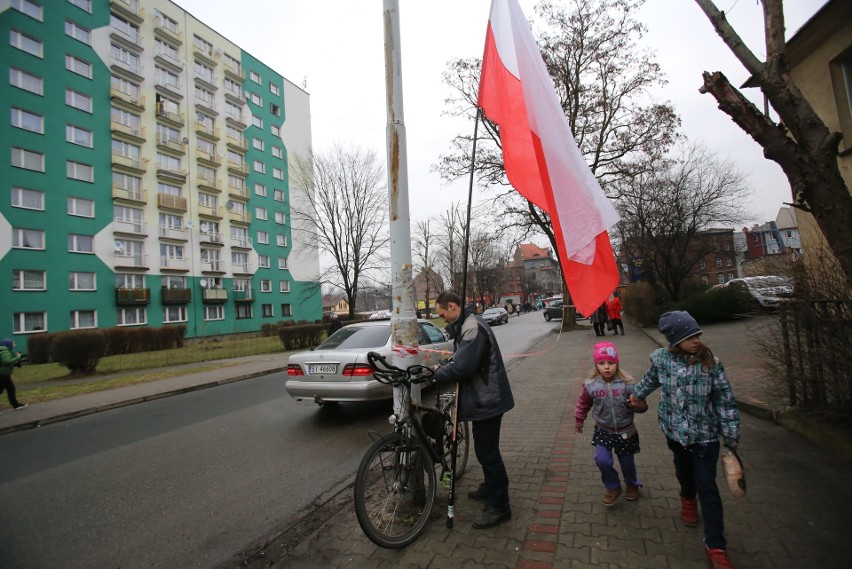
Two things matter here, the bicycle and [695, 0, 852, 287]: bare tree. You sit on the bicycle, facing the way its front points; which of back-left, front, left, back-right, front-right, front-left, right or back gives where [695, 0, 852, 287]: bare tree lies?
back-left

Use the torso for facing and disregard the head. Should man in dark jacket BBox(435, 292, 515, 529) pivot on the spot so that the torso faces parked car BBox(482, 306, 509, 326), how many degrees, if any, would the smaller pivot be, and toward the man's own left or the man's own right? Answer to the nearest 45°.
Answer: approximately 90° to the man's own right

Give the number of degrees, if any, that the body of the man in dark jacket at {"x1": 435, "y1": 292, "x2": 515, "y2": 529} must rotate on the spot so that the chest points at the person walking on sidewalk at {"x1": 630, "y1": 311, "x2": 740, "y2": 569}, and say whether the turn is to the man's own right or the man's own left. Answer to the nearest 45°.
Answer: approximately 180°

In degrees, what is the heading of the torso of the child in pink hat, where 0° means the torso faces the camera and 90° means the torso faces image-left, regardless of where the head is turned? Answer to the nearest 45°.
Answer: approximately 0°

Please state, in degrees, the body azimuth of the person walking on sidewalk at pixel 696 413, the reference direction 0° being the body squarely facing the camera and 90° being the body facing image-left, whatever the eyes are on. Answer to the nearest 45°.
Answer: approximately 0°

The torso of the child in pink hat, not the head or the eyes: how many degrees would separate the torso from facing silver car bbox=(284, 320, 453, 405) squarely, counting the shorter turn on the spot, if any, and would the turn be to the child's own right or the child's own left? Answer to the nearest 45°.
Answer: approximately 135° to the child's own right

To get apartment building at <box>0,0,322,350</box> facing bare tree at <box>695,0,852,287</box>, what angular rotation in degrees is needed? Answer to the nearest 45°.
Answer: approximately 45° to its right

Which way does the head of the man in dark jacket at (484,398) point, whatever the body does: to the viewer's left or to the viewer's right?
to the viewer's left

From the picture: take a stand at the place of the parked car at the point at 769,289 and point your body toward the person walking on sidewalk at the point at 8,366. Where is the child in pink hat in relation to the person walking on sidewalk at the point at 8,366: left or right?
left

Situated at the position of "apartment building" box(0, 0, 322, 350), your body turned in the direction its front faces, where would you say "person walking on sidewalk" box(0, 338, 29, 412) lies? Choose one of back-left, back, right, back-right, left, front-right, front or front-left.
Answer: front-right

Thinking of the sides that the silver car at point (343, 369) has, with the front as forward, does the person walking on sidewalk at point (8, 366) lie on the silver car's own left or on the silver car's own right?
on the silver car's own left

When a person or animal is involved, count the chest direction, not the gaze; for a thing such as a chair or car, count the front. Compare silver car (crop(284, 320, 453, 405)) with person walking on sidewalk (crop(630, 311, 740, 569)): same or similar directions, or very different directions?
very different directions

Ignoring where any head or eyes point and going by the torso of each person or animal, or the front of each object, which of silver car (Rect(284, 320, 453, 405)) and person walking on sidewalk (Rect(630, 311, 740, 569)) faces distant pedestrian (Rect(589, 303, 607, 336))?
the silver car

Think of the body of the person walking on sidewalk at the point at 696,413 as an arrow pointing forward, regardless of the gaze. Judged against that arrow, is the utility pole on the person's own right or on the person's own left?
on the person's own right

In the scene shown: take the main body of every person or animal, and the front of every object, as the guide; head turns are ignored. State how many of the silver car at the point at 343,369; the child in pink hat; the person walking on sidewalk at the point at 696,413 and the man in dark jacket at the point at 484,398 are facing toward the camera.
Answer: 2

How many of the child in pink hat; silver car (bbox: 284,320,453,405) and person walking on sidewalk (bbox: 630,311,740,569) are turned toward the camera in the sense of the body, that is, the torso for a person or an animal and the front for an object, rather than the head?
2

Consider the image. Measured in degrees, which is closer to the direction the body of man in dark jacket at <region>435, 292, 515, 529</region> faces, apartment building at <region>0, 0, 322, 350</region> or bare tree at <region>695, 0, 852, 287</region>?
the apartment building

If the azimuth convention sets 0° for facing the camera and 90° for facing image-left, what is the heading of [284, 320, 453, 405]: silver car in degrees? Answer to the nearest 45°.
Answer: approximately 225°
